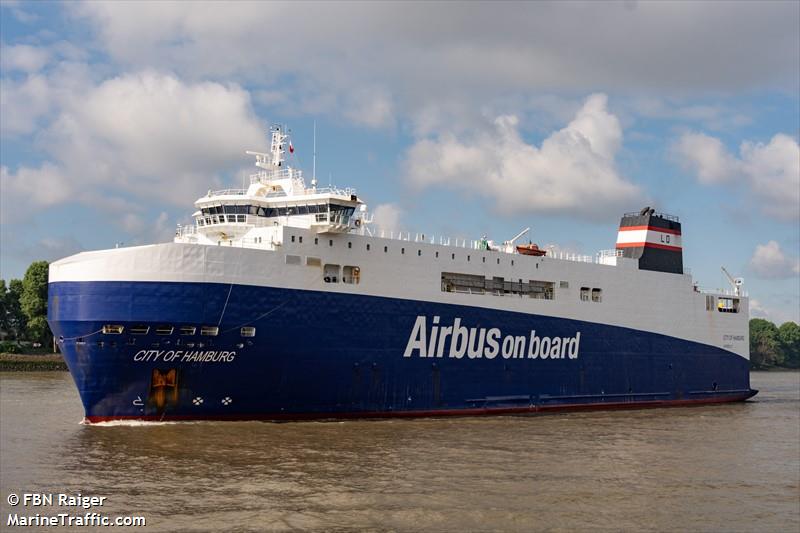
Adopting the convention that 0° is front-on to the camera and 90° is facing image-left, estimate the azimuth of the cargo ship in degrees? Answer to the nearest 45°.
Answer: approximately 45°
